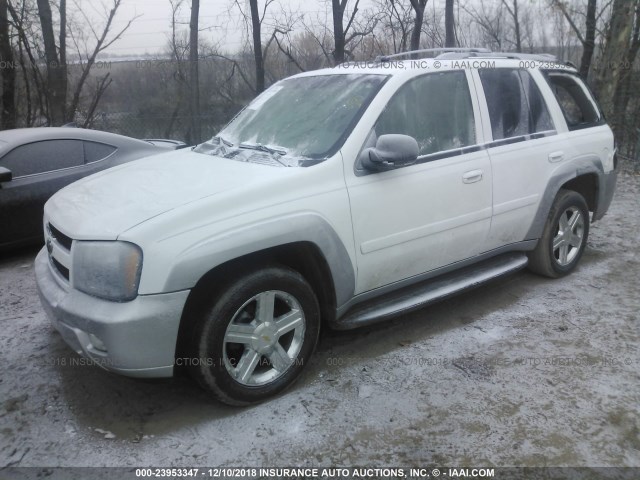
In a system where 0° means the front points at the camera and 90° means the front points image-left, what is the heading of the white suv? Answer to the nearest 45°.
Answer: approximately 45°

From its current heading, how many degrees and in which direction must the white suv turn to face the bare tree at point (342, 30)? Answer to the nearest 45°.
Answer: approximately 135° to its right

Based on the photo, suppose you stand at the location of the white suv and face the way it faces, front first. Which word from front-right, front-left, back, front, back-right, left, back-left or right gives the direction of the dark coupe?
right

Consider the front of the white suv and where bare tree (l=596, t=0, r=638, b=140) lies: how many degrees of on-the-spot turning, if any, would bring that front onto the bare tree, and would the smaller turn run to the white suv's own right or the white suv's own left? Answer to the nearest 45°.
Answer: approximately 180°

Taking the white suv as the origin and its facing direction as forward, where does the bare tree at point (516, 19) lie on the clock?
The bare tree is roughly at 5 o'clock from the white suv.

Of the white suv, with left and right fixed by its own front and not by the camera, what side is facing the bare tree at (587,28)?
back
